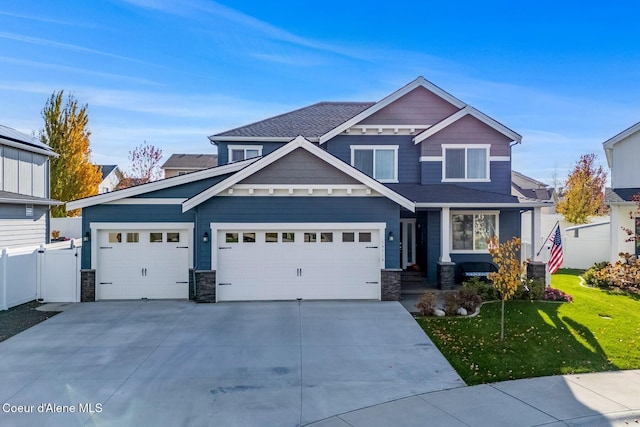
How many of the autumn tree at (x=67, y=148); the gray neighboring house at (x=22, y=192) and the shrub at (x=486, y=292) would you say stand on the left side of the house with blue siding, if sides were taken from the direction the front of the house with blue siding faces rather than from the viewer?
1

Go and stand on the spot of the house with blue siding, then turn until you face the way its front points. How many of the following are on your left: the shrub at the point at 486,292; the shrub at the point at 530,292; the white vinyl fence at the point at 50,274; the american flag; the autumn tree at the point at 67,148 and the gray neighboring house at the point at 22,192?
3

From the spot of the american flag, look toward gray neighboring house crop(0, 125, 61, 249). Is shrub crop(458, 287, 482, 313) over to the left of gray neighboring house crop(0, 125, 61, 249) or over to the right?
left

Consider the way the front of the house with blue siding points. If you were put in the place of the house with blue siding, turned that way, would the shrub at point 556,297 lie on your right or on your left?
on your left

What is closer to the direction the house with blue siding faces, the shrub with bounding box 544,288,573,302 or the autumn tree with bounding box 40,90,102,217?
the shrub

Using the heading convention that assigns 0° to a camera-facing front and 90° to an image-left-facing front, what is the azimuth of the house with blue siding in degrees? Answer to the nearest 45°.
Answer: approximately 0°

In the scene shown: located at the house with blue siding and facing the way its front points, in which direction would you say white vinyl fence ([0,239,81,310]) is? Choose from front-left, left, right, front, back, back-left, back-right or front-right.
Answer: right

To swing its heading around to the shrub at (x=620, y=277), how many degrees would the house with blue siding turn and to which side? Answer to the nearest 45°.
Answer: approximately 90° to its left

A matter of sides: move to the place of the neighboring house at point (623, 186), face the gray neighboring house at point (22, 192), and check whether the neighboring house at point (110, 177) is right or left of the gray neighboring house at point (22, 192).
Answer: right

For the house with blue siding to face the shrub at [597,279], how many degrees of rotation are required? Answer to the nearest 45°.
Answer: approximately 90° to its left

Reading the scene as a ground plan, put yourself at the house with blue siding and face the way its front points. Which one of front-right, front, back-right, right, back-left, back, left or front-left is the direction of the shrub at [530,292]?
left

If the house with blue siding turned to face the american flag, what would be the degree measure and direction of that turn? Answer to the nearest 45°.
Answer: approximately 90° to its left
